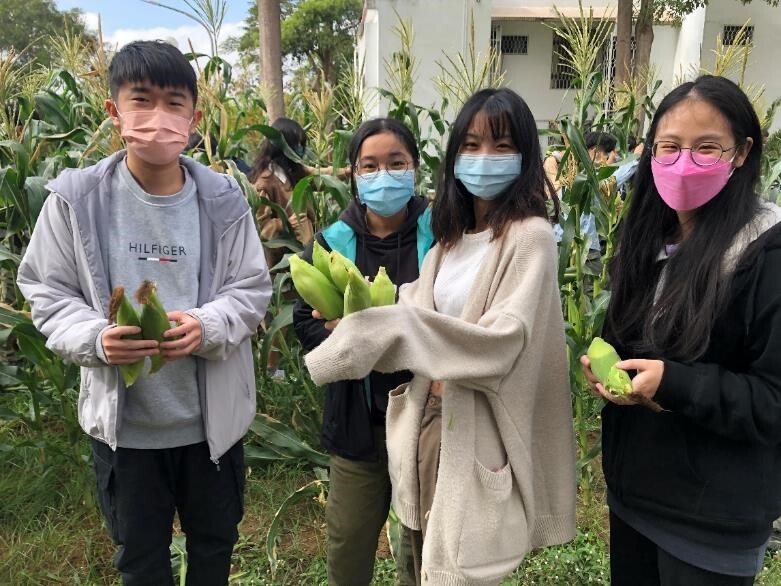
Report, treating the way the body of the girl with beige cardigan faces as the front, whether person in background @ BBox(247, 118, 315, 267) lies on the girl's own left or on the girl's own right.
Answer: on the girl's own right

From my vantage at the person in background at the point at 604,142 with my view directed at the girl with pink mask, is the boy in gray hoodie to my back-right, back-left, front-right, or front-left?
front-right

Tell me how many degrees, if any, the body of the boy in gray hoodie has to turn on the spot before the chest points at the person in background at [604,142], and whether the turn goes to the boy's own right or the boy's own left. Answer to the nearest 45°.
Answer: approximately 135° to the boy's own left

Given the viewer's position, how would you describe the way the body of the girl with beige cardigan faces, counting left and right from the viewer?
facing the viewer and to the left of the viewer

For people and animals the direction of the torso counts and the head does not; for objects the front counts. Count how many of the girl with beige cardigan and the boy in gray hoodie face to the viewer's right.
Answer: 0

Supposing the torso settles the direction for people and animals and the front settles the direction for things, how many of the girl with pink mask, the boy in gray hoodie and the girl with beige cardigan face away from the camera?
0

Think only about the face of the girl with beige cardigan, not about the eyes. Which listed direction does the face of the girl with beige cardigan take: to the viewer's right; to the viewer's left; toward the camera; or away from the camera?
toward the camera

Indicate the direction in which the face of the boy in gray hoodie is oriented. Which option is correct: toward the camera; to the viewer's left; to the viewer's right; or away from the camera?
toward the camera

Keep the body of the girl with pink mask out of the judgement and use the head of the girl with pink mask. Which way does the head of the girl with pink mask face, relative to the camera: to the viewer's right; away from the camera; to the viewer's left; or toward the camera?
toward the camera

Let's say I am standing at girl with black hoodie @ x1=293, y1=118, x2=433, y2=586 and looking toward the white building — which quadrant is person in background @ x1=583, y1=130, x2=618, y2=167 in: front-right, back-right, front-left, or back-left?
front-right

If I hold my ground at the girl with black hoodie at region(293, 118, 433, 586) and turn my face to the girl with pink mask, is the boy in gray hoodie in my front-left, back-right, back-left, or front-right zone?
back-right

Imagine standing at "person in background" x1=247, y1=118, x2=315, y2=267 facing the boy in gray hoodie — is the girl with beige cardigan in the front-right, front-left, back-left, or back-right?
front-left

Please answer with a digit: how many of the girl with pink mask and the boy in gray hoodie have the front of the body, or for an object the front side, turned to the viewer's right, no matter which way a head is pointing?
0

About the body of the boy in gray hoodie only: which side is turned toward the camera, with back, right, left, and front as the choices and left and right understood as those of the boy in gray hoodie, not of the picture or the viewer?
front

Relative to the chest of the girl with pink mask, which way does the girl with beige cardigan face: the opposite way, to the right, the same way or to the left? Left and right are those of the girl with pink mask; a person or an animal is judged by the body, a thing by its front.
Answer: the same way

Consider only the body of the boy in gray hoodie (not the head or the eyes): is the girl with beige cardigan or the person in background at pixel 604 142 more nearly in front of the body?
the girl with beige cardigan
